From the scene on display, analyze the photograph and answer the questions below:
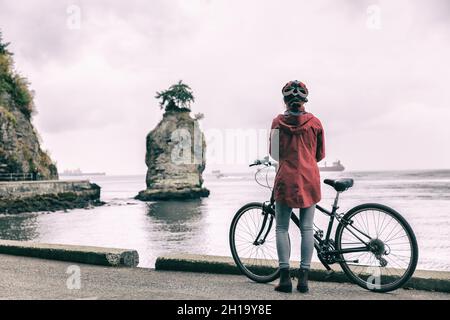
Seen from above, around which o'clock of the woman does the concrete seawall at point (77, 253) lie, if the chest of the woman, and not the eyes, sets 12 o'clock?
The concrete seawall is roughly at 10 o'clock from the woman.

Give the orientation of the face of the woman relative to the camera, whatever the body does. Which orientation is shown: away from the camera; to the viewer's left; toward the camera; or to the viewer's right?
away from the camera

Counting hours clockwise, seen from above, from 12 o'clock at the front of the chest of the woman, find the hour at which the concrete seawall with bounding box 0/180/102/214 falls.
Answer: The concrete seawall is roughly at 11 o'clock from the woman.

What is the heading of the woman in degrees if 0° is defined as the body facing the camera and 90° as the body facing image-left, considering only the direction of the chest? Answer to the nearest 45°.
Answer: approximately 180°

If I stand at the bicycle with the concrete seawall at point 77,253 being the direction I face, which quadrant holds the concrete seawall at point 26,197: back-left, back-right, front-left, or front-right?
front-right
